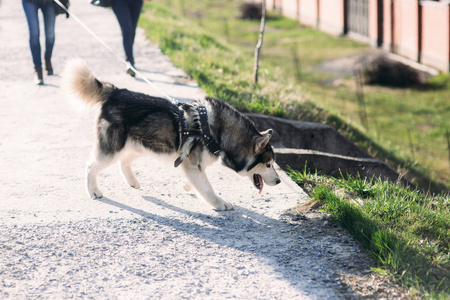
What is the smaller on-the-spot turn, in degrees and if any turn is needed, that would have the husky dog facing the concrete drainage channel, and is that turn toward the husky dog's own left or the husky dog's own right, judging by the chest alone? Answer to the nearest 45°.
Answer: approximately 45° to the husky dog's own left

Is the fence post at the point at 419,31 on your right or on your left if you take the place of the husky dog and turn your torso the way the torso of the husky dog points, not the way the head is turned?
on your left

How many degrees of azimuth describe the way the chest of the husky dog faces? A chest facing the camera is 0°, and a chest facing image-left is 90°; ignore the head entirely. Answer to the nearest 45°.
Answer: approximately 270°
